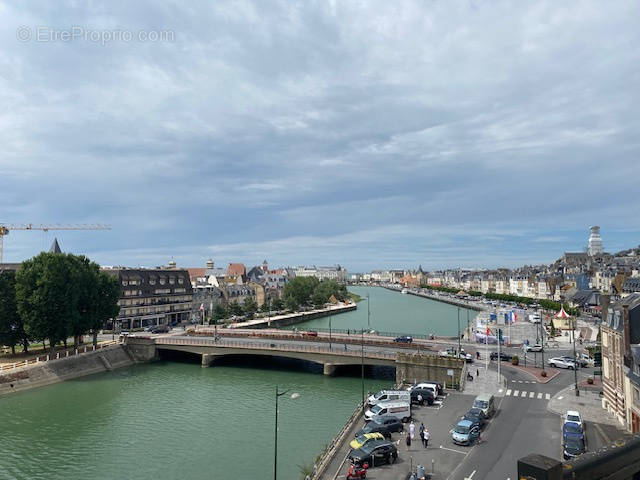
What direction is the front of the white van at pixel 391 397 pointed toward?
to the viewer's left

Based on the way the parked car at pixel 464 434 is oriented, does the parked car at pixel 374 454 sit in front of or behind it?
in front

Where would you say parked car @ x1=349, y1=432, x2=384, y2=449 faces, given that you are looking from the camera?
facing the viewer and to the left of the viewer

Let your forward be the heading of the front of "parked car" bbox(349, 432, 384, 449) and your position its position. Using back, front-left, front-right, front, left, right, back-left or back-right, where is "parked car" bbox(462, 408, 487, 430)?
back

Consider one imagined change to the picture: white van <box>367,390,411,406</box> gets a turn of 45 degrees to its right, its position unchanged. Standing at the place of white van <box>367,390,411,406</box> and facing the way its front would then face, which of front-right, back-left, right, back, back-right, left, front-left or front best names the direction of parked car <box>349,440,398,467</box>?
back-left

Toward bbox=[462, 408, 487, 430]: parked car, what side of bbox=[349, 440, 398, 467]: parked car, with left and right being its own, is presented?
back

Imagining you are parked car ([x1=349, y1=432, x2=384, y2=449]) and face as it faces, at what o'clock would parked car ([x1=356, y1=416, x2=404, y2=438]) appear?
parked car ([x1=356, y1=416, x2=404, y2=438]) is roughly at 5 o'clock from parked car ([x1=349, y1=432, x2=384, y2=449]).

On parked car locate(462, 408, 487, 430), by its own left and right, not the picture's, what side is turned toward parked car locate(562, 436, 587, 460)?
left
